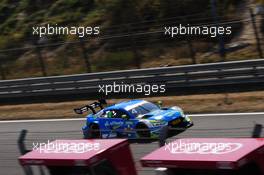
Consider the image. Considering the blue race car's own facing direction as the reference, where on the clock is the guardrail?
The guardrail is roughly at 8 o'clock from the blue race car.

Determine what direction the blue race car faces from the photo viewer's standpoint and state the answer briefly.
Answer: facing the viewer and to the right of the viewer
